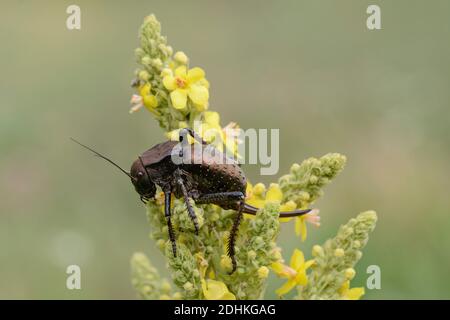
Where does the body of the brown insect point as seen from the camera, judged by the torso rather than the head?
to the viewer's left
